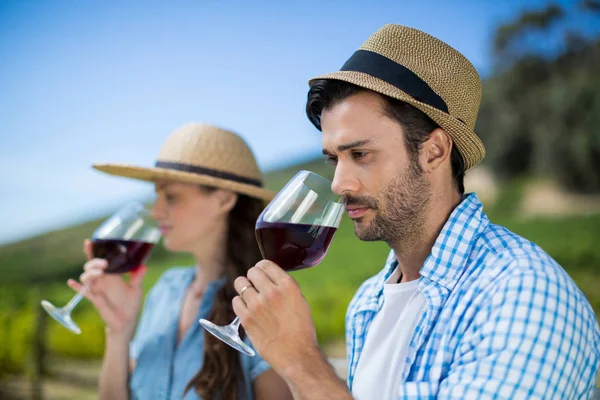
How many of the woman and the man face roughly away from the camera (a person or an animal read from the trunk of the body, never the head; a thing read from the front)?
0

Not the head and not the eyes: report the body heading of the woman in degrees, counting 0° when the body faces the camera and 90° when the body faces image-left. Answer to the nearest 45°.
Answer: approximately 45°

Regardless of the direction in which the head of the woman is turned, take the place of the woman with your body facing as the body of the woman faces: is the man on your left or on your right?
on your left

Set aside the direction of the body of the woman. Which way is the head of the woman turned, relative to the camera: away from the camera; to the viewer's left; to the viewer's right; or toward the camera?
to the viewer's left

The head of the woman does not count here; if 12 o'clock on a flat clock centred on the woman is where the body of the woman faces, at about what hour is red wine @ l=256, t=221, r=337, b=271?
The red wine is roughly at 10 o'clock from the woman.

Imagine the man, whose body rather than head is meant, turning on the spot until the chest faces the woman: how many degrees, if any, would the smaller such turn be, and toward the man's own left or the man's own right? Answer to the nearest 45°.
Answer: approximately 90° to the man's own right
